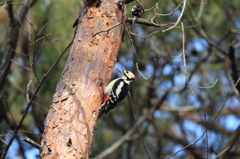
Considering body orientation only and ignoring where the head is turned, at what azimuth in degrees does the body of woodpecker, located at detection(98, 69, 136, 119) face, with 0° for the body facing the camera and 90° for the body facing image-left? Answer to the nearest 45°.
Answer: approximately 90°
